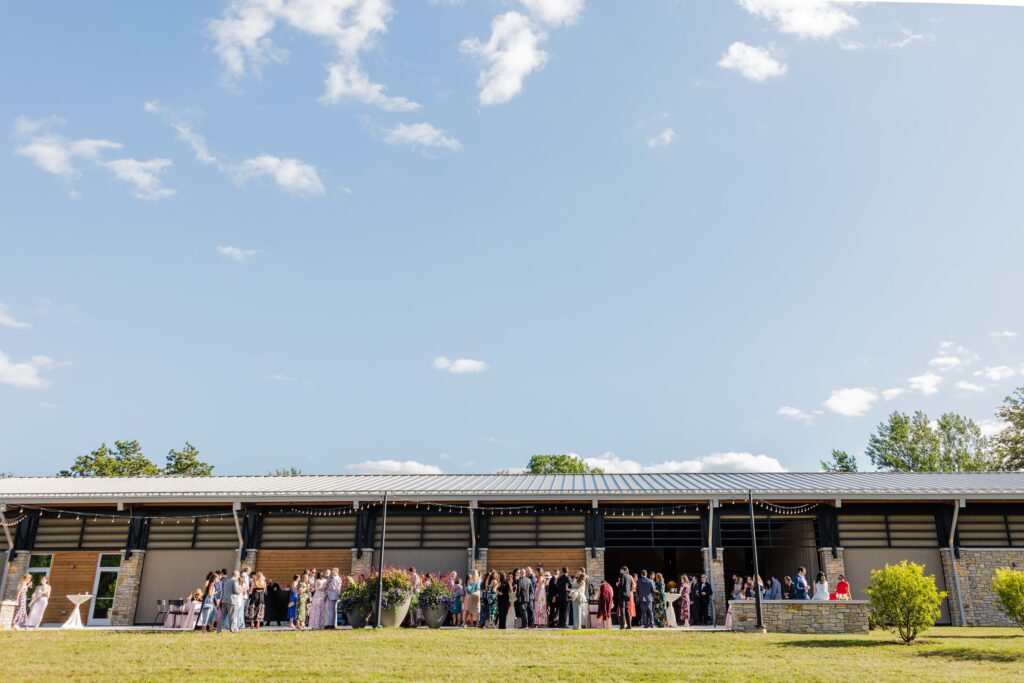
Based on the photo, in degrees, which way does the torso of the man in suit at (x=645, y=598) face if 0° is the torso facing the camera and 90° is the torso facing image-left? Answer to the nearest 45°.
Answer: approximately 180°

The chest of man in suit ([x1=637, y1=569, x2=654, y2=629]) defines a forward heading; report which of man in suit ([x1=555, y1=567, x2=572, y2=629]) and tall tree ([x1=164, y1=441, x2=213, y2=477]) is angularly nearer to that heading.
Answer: the tall tree

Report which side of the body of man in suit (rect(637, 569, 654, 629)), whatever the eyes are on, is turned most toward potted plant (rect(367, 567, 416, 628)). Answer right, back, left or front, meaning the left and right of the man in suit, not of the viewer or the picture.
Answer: left

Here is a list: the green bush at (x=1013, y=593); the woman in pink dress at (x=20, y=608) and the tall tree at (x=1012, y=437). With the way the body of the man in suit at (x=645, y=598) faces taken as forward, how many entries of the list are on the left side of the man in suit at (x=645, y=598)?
1

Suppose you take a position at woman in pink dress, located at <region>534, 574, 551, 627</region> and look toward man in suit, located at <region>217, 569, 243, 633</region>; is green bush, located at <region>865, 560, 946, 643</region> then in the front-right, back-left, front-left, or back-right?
back-left

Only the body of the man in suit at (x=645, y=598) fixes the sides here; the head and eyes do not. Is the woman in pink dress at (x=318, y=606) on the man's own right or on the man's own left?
on the man's own left

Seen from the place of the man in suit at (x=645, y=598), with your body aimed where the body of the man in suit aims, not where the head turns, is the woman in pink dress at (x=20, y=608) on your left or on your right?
on your left

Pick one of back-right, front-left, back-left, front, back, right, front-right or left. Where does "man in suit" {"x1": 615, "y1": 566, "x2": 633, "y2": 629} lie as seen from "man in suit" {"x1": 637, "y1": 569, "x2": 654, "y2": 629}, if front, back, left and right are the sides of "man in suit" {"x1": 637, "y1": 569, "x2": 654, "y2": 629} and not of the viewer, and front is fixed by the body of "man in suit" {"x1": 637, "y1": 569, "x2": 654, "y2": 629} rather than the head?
back-left

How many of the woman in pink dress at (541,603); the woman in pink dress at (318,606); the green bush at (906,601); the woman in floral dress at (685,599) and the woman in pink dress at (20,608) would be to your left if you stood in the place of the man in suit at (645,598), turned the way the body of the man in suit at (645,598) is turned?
3

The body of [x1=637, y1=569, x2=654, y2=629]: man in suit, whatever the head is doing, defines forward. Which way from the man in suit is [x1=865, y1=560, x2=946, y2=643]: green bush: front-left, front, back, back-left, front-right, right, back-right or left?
back-right

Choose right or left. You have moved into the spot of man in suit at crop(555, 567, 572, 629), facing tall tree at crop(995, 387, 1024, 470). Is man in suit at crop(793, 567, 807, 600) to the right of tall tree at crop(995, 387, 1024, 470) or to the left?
right
